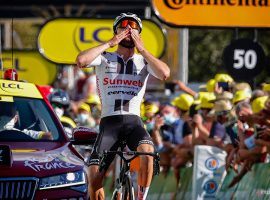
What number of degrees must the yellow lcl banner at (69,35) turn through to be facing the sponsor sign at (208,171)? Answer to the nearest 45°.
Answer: approximately 45° to its left

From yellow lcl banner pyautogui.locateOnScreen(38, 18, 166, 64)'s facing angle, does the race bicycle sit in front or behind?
in front

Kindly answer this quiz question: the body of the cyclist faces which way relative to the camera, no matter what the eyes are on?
toward the camera

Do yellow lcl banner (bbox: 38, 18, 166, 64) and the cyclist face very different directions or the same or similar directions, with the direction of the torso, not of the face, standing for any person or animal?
same or similar directions

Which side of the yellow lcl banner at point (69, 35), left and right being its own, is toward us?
front

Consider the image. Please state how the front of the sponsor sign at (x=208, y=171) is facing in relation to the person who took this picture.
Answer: facing the viewer

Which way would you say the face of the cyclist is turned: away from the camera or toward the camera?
toward the camera

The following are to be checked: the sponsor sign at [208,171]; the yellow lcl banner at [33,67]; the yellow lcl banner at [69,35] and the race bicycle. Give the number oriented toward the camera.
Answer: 4

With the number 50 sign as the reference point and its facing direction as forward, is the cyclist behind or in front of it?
in front

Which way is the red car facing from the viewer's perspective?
toward the camera

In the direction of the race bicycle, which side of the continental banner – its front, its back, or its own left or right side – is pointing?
front

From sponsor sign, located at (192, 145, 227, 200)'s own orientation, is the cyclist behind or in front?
in front

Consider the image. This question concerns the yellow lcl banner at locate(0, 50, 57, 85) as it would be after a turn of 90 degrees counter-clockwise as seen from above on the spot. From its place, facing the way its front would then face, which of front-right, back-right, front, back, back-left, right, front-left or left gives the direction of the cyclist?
right

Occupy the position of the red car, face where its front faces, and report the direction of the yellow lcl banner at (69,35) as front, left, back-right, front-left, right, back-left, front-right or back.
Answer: back
